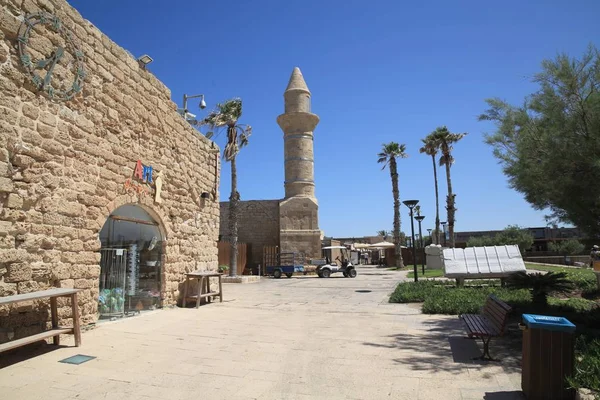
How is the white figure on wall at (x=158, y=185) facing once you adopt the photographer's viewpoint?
facing the viewer and to the right of the viewer

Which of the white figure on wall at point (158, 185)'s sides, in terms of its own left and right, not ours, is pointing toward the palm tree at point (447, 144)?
left

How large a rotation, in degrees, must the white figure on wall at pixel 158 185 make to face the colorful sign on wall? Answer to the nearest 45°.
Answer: approximately 90° to its right

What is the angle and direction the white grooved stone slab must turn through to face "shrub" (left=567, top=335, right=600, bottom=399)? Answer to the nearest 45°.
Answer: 0° — it already faces it

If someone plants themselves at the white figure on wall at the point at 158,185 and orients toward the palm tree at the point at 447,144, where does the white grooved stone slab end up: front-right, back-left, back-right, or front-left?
front-right

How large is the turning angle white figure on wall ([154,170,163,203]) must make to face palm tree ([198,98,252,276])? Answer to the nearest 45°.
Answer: approximately 135° to its left

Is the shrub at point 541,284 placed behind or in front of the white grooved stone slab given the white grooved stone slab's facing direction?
in front

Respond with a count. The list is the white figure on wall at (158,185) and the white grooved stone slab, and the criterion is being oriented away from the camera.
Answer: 0

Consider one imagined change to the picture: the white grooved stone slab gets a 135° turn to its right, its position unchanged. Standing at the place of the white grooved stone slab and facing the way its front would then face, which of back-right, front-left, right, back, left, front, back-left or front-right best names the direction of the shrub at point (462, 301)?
back-left

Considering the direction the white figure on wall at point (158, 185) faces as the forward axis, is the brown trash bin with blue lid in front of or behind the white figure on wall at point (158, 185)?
in front

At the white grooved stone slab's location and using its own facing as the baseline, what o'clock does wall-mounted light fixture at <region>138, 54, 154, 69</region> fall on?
The wall-mounted light fixture is roughly at 1 o'clock from the white grooved stone slab.

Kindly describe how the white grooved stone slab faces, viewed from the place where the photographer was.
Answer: facing the viewer

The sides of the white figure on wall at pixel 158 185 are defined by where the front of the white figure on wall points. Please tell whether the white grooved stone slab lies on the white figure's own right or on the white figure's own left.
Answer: on the white figure's own left

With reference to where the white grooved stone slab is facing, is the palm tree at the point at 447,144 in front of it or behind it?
behind

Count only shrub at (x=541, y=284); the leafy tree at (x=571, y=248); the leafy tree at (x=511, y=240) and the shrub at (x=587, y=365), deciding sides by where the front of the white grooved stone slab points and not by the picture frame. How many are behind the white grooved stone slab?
2

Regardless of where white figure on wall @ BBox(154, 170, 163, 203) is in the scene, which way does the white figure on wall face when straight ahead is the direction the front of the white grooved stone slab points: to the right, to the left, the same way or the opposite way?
to the left
